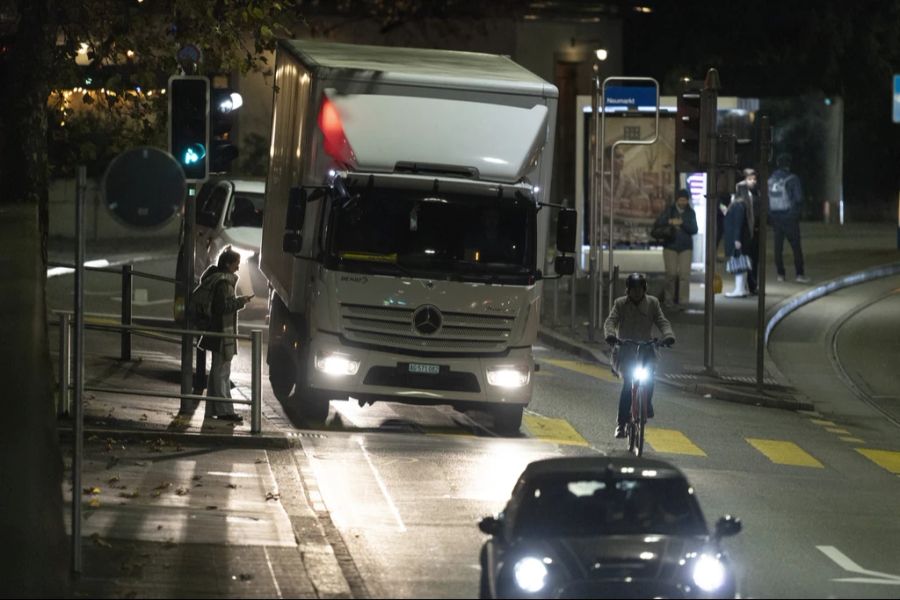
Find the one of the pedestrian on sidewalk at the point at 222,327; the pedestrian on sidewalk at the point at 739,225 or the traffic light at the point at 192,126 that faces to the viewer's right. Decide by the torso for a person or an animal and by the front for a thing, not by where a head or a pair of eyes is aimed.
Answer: the pedestrian on sidewalk at the point at 222,327

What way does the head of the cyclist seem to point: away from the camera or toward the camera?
toward the camera

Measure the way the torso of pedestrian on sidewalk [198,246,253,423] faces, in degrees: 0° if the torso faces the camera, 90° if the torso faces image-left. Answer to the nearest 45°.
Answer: approximately 270°

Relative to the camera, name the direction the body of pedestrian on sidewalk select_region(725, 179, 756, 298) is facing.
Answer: to the viewer's left

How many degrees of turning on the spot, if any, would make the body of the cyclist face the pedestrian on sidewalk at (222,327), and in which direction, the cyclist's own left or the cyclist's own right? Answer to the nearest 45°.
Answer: approximately 90° to the cyclist's own right

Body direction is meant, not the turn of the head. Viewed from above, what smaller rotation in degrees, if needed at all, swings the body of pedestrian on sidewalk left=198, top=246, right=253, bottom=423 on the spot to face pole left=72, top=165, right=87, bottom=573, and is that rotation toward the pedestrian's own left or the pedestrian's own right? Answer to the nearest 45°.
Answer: approximately 90° to the pedestrian's own right

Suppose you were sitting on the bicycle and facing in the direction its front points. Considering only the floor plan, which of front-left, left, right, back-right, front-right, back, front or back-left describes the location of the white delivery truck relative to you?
right

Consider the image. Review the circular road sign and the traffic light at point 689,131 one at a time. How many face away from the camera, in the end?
2

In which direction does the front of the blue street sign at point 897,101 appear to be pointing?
toward the camera

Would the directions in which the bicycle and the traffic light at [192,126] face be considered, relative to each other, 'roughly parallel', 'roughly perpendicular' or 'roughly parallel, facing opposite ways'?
roughly parallel

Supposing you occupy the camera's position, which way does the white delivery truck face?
facing the viewer

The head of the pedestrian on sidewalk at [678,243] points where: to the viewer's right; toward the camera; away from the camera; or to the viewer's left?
toward the camera

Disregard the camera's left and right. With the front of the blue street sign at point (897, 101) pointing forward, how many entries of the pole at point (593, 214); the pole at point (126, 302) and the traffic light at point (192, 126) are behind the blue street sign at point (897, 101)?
0

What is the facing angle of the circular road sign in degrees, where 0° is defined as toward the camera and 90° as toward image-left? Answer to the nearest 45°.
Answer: approximately 180°

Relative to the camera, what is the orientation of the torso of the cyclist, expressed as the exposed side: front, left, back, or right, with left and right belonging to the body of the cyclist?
front
